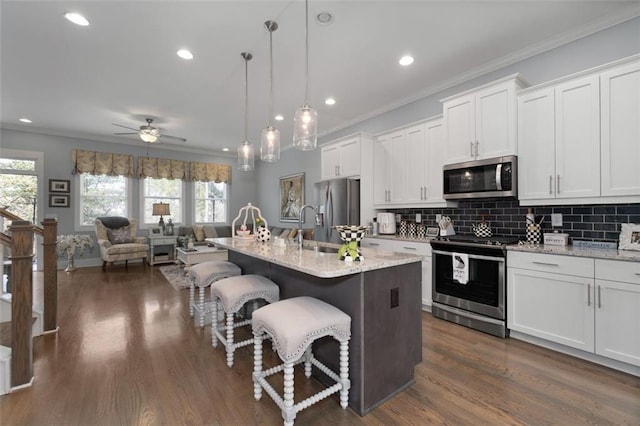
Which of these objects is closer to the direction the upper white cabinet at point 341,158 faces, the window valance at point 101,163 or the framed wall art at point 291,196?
the window valance

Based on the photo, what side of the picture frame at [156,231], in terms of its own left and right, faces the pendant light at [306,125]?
front

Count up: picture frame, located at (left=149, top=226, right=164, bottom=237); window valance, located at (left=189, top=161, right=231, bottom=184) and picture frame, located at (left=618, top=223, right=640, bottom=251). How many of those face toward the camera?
3

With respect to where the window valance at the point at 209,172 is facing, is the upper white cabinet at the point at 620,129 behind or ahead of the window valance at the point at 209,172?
ahead

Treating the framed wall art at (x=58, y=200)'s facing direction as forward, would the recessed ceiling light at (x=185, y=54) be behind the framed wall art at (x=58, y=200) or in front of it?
in front

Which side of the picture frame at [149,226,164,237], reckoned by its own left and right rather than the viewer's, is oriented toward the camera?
front

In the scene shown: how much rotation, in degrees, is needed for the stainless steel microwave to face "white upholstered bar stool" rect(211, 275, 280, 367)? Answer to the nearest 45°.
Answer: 0° — it already faces it

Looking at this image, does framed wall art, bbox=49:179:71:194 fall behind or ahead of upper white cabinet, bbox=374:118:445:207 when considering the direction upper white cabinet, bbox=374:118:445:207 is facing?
ahead

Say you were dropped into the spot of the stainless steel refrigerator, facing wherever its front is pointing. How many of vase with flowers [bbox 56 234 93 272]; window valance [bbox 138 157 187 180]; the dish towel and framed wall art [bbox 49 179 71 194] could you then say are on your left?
1

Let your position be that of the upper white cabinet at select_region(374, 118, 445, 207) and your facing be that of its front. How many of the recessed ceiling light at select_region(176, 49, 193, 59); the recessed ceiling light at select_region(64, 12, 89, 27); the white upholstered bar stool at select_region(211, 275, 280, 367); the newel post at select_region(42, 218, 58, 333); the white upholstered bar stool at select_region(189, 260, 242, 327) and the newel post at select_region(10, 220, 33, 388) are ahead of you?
6

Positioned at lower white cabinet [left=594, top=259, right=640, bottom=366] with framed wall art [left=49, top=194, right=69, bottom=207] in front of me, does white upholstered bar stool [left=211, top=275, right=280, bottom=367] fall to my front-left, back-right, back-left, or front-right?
front-left

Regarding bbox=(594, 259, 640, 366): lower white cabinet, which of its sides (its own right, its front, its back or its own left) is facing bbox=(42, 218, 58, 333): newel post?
front

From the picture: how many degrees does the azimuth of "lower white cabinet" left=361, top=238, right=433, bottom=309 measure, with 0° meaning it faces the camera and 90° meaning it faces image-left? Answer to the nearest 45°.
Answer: approximately 45°

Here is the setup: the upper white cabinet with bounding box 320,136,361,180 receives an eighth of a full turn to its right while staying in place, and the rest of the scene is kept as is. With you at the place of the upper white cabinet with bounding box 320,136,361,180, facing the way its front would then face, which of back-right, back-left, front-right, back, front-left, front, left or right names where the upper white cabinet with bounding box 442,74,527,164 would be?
back-left

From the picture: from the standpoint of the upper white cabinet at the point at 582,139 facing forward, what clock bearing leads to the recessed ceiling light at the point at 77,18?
The recessed ceiling light is roughly at 12 o'clock from the upper white cabinet.
